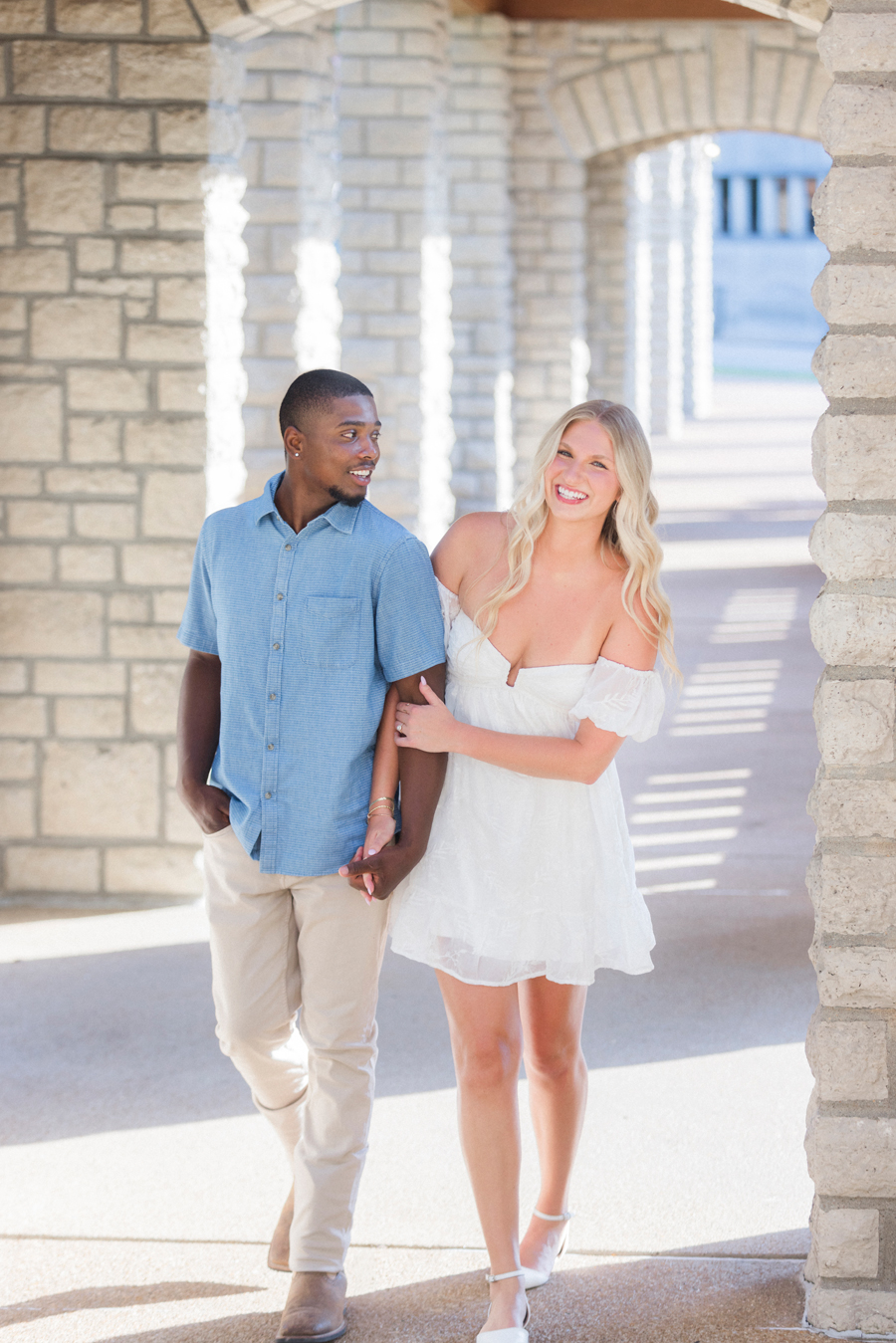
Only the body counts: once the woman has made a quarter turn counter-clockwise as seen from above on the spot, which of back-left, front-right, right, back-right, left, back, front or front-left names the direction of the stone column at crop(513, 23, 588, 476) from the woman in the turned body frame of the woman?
left

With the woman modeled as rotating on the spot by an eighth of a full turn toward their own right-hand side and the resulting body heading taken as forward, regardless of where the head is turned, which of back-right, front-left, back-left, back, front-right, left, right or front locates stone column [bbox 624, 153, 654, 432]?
back-right

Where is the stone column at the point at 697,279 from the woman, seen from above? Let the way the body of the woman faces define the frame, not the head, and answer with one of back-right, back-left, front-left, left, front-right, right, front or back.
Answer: back

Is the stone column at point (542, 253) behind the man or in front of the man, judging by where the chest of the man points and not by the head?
behind

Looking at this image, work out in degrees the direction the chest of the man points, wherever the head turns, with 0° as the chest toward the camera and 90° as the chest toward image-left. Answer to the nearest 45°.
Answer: approximately 0°

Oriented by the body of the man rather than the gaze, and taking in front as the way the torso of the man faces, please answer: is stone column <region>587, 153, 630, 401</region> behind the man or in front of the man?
behind

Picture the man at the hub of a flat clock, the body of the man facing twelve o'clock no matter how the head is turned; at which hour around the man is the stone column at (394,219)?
The stone column is roughly at 6 o'clock from the man.

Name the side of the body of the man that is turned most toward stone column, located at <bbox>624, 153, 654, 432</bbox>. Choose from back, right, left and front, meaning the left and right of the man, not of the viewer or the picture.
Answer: back

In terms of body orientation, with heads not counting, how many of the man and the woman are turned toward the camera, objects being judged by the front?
2

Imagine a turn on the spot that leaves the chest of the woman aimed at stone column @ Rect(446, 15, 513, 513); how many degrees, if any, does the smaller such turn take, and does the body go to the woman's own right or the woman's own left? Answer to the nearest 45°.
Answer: approximately 180°

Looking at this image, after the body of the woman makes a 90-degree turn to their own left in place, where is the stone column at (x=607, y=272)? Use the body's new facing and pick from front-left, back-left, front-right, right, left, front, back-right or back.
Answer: left
